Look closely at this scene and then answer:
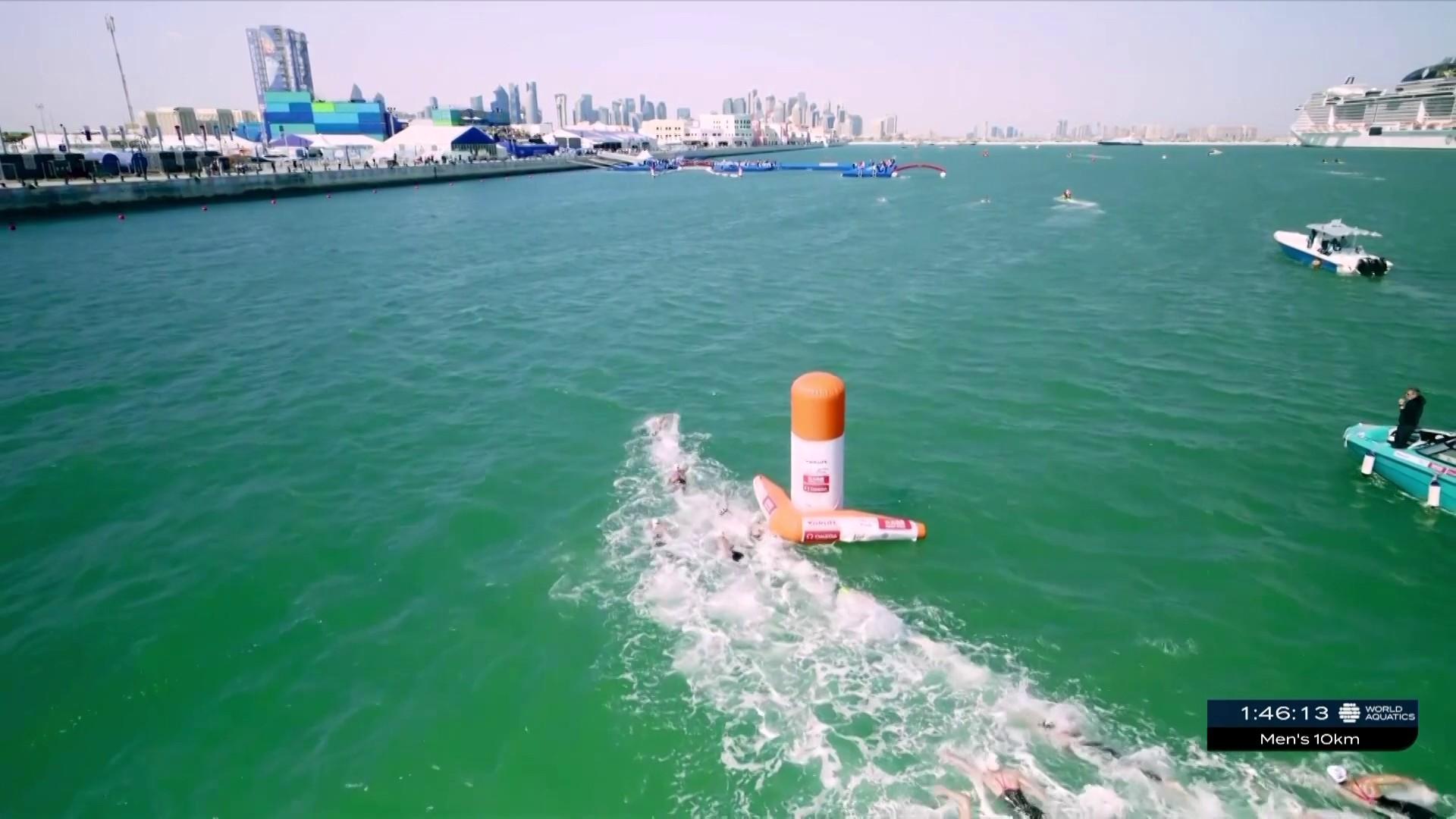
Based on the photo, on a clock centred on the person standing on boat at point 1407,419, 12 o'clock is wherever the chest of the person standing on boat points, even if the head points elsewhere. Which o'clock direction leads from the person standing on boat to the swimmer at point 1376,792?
The swimmer is roughly at 9 o'clock from the person standing on boat.

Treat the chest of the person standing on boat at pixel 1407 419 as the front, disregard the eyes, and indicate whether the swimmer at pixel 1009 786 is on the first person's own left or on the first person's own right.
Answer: on the first person's own left

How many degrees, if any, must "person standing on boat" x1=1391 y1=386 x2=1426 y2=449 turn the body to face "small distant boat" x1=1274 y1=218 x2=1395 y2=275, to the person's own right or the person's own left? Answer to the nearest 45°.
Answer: approximately 90° to the person's own right

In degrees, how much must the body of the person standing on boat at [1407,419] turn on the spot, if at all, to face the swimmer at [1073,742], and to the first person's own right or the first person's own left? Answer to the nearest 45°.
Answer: approximately 90° to the first person's own left

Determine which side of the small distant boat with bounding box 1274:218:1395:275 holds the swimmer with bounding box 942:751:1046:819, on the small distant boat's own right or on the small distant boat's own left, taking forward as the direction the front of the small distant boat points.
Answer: on the small distant boat's own left

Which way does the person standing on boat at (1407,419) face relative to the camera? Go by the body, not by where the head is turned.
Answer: to the viewer's left

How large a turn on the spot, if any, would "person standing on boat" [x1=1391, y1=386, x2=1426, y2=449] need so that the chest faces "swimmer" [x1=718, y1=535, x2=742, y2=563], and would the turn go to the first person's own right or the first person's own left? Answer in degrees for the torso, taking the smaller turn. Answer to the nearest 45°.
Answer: approximately 45° to the first person's own left

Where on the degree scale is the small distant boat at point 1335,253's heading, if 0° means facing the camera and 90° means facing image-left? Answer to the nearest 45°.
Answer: approximately 135°
